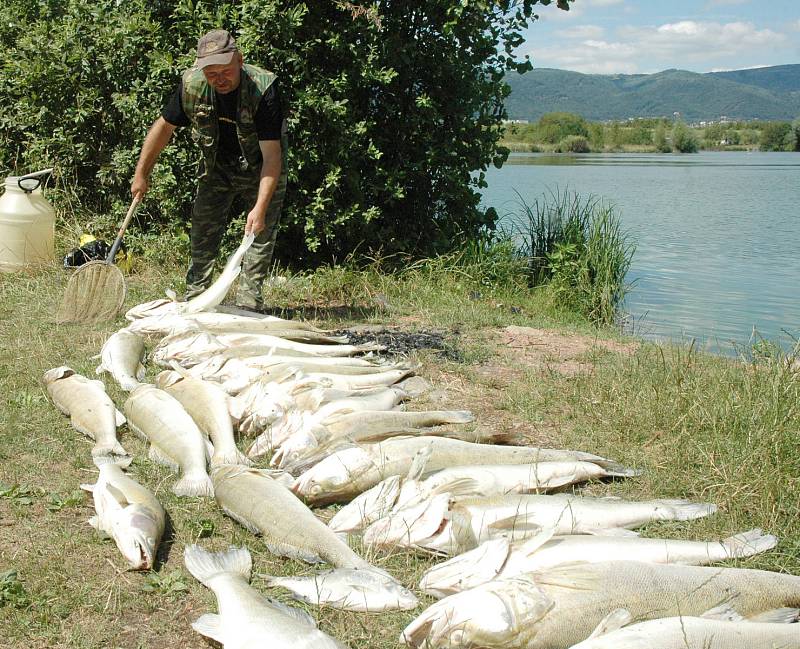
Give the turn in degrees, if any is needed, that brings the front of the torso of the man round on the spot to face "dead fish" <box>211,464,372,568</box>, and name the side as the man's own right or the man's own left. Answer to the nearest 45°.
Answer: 0° — they already face it

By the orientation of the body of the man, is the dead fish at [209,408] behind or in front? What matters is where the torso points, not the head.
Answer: in front

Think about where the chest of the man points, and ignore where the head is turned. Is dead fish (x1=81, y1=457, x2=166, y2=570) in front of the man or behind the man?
in front

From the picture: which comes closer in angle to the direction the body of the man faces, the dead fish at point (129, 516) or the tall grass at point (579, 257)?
the dead fish

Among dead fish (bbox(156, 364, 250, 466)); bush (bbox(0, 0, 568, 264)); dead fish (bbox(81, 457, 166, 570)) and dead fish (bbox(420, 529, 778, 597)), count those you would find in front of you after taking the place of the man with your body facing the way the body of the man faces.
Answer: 3

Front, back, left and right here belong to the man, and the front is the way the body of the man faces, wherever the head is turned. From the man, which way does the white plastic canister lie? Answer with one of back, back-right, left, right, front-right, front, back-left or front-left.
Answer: back-right

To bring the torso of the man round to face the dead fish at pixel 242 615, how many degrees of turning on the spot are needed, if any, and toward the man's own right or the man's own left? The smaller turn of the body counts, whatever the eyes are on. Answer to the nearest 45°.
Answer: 0° — they already face it

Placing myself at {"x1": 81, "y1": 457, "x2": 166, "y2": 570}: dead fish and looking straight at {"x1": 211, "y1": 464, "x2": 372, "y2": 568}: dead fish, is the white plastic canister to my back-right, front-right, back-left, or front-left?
back-left

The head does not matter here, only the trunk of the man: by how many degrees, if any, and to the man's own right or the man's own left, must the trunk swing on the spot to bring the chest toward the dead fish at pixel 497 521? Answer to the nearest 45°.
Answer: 0° — they already face it

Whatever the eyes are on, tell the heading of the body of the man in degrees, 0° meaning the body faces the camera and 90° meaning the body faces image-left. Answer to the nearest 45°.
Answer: approximately 0°

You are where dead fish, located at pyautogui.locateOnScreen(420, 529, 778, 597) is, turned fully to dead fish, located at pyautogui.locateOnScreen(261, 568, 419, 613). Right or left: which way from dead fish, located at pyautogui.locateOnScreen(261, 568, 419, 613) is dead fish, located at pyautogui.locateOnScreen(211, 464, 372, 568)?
right

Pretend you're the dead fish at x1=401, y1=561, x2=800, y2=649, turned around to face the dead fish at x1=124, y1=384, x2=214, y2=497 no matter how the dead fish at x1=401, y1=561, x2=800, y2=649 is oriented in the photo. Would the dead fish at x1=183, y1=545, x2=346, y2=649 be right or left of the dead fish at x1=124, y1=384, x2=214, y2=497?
left

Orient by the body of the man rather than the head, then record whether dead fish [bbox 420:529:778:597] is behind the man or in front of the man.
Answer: in front

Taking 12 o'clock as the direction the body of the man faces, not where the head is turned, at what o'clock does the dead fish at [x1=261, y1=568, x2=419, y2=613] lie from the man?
The dead fish is roughly at 12 o'clock from the man.
